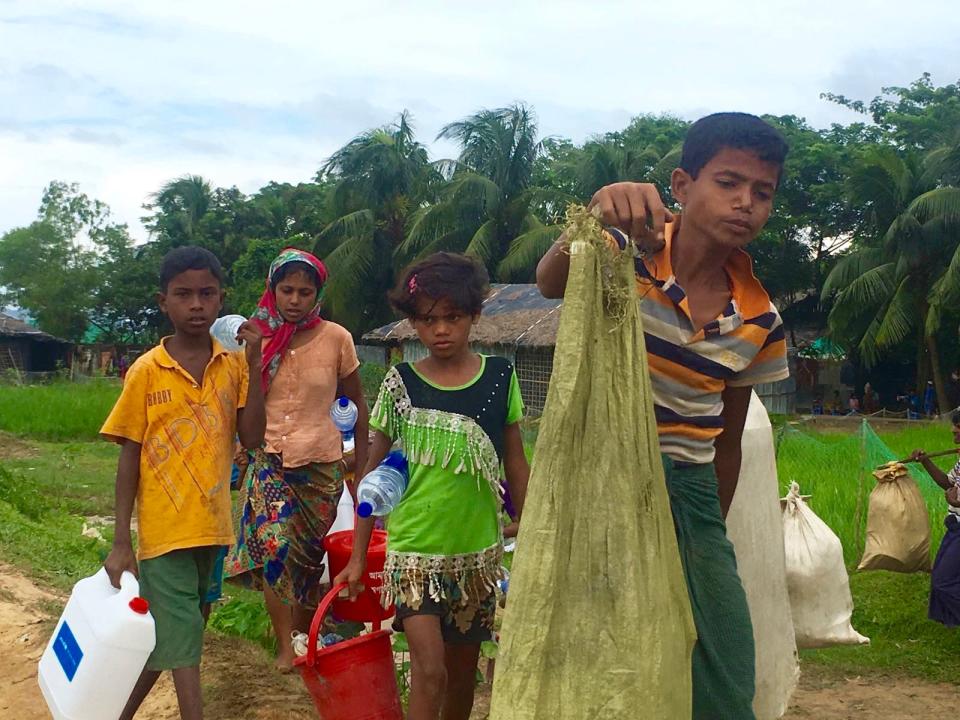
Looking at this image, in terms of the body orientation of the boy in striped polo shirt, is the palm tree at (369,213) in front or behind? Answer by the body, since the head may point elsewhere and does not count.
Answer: behind

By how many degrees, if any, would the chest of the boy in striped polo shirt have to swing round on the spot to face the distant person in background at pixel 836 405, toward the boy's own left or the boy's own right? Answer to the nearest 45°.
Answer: approximately 180°

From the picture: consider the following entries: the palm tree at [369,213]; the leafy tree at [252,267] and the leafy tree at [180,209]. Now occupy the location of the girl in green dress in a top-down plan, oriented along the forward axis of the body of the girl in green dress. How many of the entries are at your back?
3

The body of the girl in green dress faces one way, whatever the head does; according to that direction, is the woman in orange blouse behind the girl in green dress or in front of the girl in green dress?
behind

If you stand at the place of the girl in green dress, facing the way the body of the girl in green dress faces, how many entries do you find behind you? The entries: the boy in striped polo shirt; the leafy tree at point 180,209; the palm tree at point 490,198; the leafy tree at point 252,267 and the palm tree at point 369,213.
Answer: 4

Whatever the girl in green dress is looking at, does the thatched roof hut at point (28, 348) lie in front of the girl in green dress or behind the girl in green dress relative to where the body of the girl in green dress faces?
behind

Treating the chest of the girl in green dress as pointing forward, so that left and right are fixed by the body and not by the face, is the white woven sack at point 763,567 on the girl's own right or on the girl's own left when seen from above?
on the girl's own left

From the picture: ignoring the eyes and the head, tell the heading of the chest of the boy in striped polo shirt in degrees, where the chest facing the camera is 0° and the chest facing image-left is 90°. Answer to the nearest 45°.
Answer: approximately 0°

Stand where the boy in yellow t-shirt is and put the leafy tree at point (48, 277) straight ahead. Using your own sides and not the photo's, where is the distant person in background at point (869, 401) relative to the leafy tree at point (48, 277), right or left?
right

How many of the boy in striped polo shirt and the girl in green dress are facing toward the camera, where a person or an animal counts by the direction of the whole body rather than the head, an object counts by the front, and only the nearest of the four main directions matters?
2

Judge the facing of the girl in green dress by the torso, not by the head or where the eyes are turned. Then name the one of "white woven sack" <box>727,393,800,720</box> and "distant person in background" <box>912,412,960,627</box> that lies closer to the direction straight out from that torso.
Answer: the white woven sack

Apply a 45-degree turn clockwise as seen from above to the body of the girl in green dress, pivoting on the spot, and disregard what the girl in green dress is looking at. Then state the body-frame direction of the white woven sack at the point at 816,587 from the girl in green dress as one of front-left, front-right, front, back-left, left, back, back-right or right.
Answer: back
